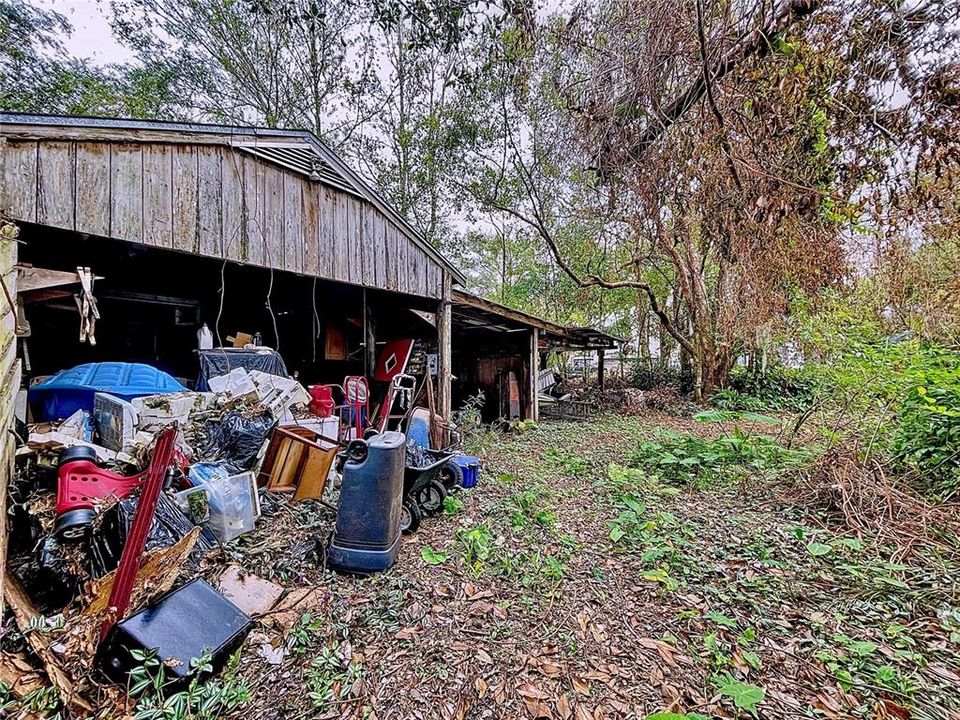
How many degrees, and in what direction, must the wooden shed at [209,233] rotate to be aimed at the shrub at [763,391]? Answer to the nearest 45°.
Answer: approximately 45° to its left

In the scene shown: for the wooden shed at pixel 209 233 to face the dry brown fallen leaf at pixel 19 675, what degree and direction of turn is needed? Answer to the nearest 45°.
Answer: approximately 45° to its right

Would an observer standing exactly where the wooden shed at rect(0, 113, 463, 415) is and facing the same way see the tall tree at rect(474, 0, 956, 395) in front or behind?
in front

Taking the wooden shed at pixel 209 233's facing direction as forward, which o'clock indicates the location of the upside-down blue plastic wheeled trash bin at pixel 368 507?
The upside-down blue plastic wheeled trash bin is roughly at 1 o'clock from the wooden shed.

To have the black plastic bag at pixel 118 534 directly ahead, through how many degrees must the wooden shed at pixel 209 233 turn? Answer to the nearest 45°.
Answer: approximately 45° to its right

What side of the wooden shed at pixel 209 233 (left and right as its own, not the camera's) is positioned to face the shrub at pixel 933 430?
front

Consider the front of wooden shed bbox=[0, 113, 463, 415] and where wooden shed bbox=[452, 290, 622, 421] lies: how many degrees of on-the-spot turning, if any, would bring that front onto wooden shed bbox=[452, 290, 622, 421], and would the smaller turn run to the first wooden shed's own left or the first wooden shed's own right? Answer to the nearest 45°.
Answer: approximately 90° to the first wooden shed's own left

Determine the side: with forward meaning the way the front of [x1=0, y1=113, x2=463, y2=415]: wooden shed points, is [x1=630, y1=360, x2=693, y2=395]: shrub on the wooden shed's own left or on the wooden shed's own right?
on the wooden shed's own left

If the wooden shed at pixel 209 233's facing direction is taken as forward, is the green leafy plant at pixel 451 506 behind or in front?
in front

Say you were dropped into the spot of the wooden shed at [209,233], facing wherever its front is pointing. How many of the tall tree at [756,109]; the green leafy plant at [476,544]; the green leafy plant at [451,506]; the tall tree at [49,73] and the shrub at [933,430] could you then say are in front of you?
4

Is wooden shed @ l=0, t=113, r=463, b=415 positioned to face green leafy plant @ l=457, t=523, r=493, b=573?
yes

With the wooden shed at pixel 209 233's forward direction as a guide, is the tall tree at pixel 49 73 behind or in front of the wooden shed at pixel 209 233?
behind
